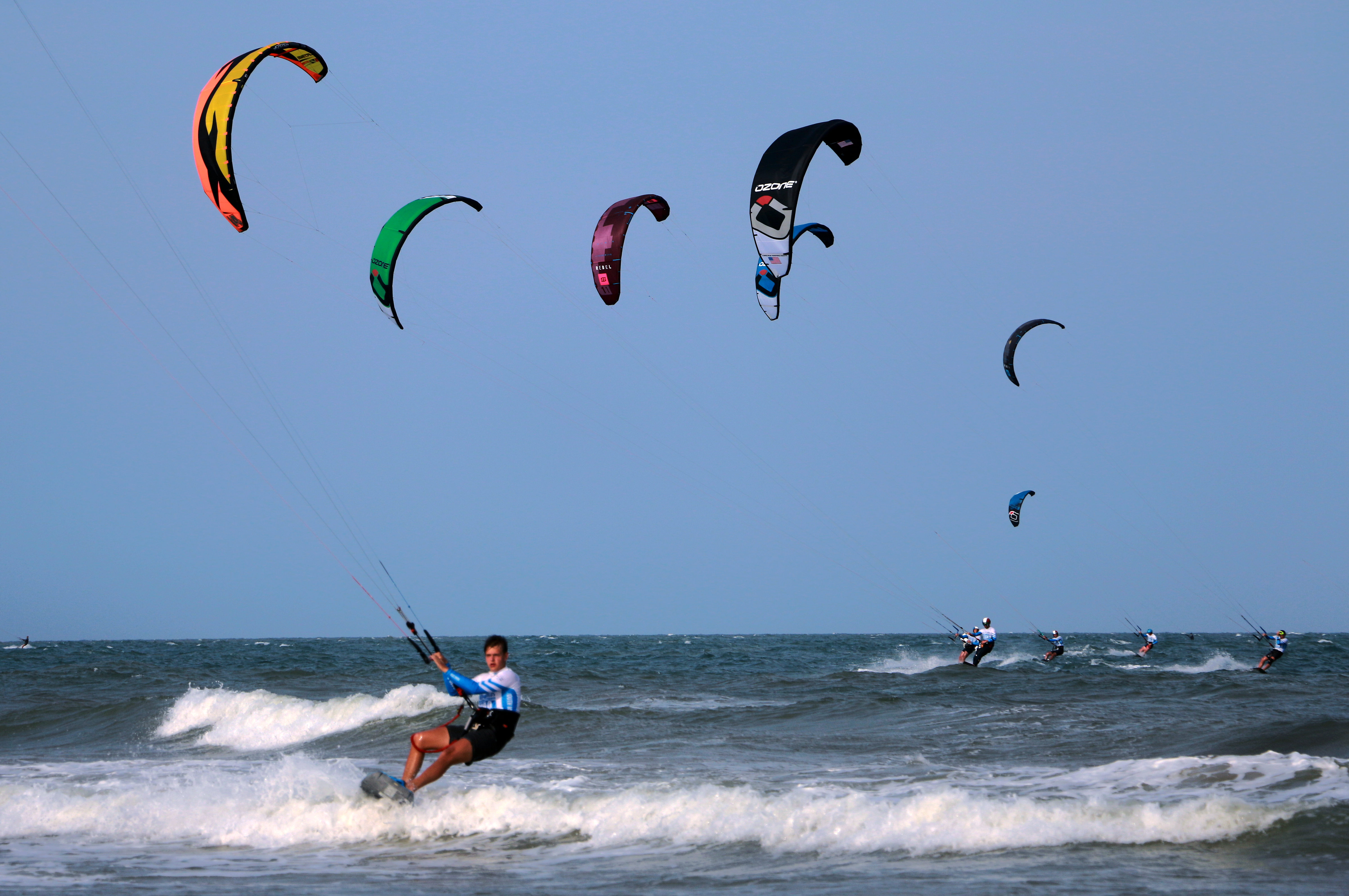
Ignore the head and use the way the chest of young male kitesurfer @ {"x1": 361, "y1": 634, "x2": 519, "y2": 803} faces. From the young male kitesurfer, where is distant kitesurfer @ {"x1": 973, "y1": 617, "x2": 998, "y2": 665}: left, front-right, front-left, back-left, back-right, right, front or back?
back

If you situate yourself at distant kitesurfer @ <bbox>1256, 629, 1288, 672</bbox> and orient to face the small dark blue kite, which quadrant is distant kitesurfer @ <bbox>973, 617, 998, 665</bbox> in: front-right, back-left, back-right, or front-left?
front-left

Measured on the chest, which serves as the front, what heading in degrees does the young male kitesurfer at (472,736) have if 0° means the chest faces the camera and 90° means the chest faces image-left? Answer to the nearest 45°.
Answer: approximately 45°

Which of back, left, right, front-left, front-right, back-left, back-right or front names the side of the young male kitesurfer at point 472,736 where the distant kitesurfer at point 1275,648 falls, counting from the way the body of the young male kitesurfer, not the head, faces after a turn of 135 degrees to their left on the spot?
front-left

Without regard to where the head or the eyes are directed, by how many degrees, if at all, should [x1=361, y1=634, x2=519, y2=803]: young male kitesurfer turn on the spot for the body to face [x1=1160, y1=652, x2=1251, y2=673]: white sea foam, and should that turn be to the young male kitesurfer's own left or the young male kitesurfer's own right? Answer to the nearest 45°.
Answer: approximately 180°

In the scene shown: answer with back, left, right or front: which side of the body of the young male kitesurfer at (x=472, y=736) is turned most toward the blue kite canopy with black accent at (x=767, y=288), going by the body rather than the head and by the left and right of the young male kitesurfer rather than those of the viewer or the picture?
back

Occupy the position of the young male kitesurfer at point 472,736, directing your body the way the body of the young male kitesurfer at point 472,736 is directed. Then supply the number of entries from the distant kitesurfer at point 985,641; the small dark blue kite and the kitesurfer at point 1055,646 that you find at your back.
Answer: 3

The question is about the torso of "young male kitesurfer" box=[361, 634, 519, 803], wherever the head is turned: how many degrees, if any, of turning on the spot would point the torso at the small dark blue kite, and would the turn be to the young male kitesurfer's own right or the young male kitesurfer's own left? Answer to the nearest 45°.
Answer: approximately 180°

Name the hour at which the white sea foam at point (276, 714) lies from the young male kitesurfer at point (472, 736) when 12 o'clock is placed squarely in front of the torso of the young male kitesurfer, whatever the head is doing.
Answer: The white sea foam is roughly at 4 o'clock from the young male kitesurfer.

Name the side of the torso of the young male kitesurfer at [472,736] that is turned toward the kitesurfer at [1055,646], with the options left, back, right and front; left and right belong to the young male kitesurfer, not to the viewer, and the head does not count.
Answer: back

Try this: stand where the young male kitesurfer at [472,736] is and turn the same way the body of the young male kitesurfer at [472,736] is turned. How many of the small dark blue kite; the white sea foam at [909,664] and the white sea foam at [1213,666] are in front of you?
0
